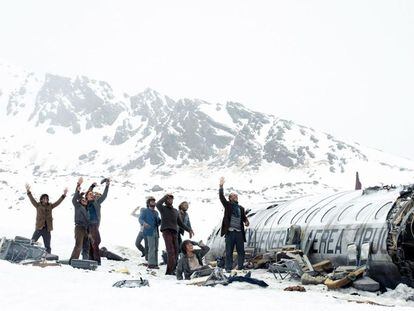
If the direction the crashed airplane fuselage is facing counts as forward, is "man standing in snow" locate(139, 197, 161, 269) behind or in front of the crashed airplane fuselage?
in front

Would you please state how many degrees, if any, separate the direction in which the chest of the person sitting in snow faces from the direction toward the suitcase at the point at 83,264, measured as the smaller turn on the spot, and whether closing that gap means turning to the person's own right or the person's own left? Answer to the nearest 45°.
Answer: approximately 135° to the person's own right

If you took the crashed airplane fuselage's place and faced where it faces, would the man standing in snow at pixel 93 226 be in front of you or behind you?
in front

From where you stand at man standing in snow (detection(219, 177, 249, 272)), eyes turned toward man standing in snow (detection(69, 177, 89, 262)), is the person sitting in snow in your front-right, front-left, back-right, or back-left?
front-left
